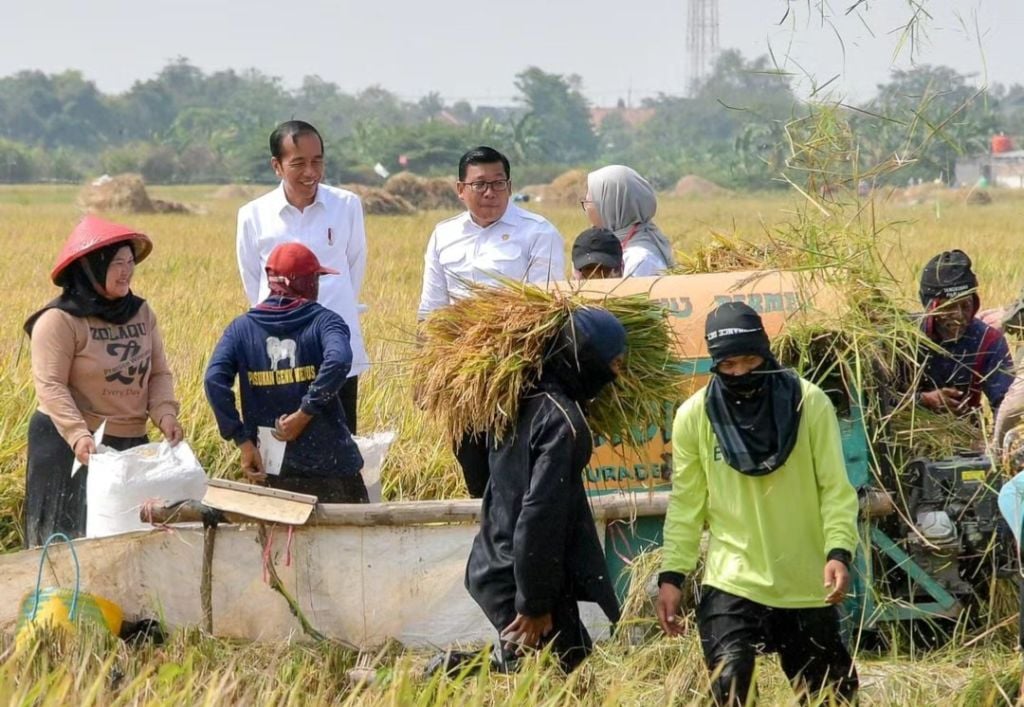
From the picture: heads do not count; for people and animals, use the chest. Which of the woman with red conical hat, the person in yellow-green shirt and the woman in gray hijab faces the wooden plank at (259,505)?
the woman with red conical hat

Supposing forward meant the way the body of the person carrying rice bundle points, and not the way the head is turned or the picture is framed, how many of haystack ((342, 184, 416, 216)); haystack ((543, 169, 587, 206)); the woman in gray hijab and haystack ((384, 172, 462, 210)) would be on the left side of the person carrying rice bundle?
4

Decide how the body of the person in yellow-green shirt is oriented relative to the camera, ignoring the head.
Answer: toward the camera

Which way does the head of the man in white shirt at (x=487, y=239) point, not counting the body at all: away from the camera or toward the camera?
toward the camera

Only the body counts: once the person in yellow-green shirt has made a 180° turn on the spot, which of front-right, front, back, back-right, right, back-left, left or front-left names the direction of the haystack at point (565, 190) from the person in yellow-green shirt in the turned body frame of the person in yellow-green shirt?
front

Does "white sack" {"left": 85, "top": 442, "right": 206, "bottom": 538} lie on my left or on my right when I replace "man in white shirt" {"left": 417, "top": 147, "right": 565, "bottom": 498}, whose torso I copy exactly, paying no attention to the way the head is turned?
on my right

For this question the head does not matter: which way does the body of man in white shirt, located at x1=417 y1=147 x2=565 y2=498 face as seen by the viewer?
toward the camera

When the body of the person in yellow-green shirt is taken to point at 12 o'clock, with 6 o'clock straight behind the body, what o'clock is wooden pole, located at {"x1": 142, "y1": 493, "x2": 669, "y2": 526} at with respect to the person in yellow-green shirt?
The wooden pole is roughly at 4 o'clock from the person in yellow-green shirt.
